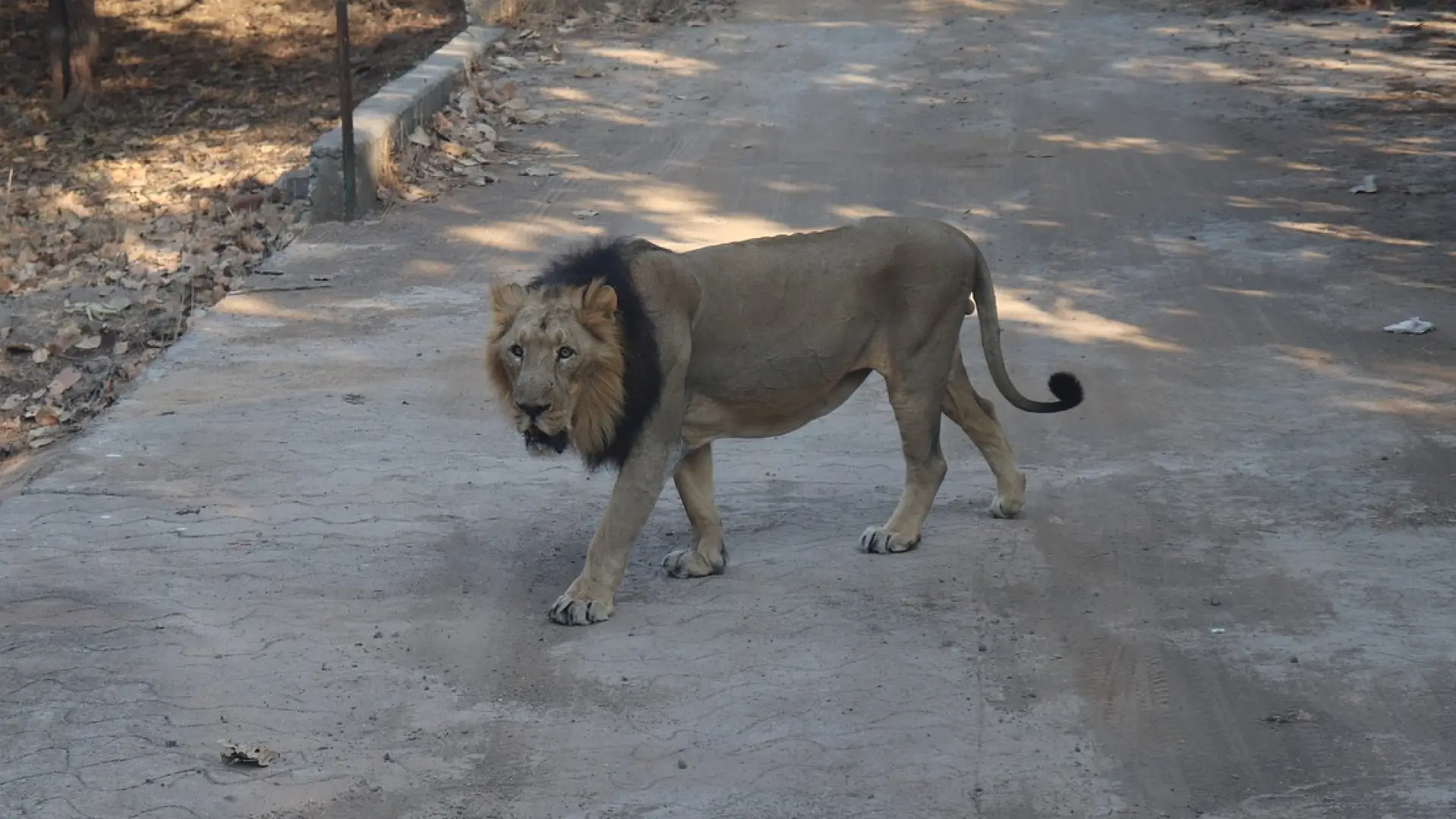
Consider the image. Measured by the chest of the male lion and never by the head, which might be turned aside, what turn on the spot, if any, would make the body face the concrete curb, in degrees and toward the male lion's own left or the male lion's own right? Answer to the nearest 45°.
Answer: approximately 90° to the male lion's own right

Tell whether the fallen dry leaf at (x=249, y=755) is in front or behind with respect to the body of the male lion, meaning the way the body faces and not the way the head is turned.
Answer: in front

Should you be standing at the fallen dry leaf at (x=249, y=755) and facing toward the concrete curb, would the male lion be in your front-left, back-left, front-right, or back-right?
front-right

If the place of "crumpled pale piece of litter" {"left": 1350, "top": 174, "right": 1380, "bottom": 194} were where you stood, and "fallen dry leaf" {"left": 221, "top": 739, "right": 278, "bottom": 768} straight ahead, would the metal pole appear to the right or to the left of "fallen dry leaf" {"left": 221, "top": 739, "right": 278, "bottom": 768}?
right

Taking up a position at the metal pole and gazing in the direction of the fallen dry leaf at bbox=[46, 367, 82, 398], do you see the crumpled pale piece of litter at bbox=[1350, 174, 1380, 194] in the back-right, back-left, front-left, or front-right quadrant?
back-left

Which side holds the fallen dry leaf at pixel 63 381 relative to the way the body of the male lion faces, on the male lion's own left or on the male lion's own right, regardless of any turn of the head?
on the male lion's own right

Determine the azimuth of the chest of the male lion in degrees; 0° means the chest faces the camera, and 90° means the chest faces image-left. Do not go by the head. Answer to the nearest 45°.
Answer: approximately 45°

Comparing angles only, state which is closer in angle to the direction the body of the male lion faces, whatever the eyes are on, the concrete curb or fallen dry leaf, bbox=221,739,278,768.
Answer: the fallen dry leaf

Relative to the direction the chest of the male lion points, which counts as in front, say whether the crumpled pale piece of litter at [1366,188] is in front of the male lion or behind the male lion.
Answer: behind

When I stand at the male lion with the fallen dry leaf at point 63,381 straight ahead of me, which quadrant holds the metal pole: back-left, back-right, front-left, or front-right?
front-right

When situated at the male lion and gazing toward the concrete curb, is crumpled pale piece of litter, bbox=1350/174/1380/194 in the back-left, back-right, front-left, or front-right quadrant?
front-right

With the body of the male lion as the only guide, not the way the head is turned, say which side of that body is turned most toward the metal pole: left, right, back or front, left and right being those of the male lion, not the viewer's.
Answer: right
